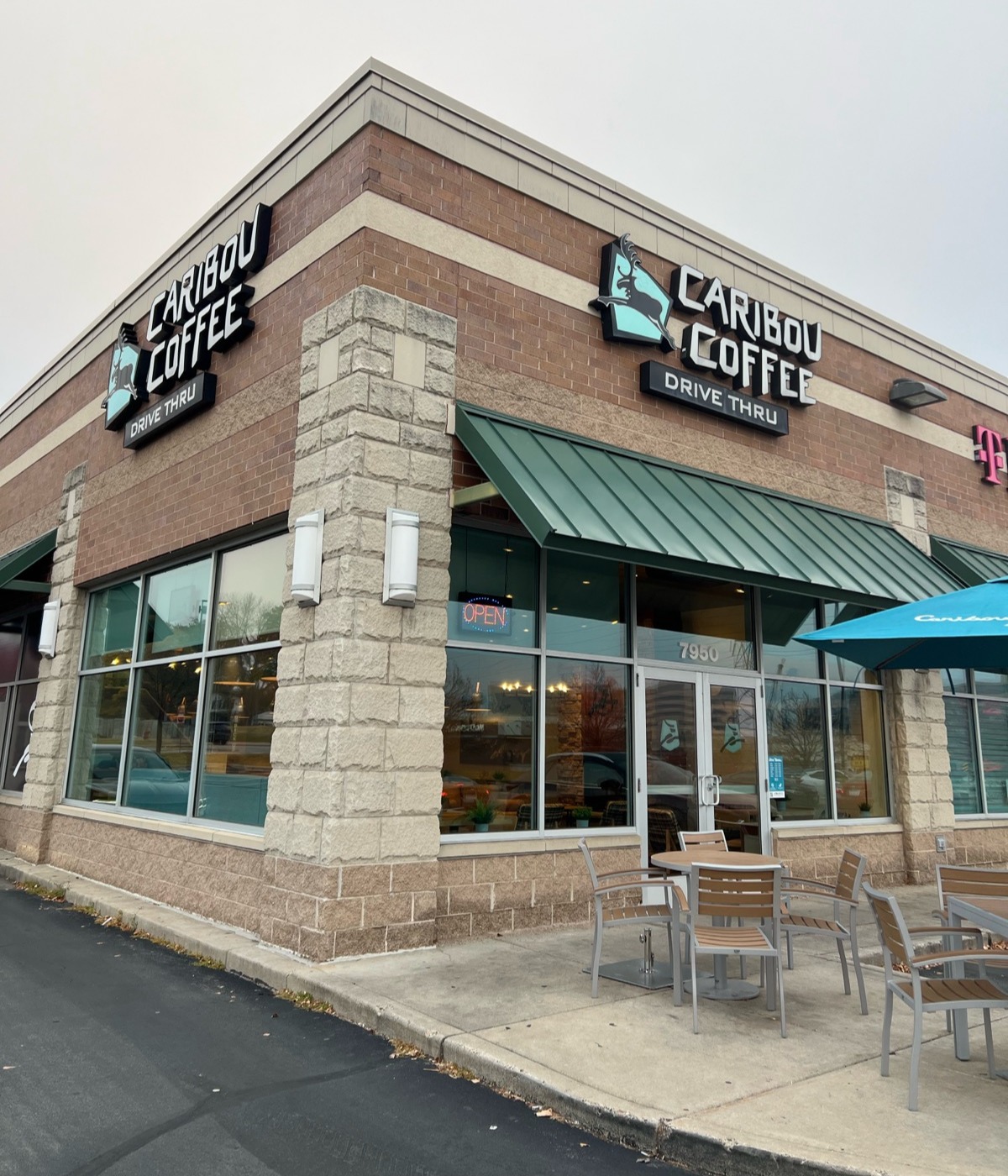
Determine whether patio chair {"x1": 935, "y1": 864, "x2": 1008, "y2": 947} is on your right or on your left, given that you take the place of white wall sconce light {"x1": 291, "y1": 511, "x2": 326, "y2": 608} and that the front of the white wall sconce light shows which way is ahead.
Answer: on your left

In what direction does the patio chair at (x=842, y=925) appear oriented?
to the viewer's left

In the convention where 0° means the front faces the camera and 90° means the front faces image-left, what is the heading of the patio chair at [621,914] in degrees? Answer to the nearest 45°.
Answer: approximately 270°

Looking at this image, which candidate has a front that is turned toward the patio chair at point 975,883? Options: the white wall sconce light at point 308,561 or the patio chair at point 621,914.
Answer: the patio chair at point 621,914

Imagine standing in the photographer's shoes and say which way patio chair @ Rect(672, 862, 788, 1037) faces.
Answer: facing away from the viewer

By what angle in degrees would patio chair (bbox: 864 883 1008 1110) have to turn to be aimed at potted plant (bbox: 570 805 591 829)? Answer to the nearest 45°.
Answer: approximately 90° to its left

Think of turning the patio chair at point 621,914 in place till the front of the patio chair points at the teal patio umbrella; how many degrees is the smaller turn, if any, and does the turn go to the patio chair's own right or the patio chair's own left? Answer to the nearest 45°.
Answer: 0° — it already faces it

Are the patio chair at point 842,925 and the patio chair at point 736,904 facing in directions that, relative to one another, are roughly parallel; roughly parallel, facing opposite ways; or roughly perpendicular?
roughly perpendicular

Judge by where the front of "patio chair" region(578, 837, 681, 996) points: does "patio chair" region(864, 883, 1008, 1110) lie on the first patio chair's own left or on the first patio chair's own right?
on the first patio chair's own right

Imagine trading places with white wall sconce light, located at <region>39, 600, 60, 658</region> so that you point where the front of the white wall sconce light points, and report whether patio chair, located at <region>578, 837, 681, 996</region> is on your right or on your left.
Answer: on your left

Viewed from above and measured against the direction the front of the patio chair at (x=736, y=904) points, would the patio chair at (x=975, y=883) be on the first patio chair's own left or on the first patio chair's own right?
on the first patio chair's own right

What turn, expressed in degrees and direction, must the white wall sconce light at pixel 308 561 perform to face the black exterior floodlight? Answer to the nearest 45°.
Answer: approximately 135° to its left

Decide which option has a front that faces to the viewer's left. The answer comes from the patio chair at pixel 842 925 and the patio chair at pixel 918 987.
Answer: the patio chair at pixel 842 925
